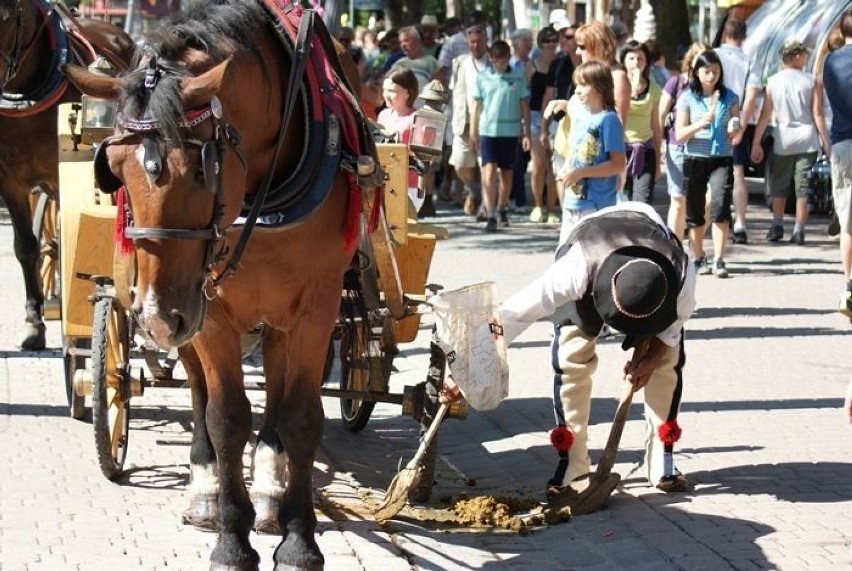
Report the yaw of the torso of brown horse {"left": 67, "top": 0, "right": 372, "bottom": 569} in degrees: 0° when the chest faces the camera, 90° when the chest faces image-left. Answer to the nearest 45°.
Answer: approximately 0°

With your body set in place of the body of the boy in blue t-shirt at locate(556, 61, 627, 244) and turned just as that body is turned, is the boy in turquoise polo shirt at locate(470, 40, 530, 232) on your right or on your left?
on your right

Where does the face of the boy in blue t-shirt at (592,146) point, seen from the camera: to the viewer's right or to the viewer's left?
to the viewer's left

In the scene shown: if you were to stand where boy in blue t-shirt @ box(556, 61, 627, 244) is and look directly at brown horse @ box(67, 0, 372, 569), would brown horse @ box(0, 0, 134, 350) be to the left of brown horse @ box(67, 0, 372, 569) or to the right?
right

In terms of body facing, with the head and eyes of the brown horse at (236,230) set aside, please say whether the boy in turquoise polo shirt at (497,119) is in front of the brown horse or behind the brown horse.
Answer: behind

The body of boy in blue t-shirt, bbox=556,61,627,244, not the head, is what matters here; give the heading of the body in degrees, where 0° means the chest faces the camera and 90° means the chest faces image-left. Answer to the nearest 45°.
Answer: approximately 45°

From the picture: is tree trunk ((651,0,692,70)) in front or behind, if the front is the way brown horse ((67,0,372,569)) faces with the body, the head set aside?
behind

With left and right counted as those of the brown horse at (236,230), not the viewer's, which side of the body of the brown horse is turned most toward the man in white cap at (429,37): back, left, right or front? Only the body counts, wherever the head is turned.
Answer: back

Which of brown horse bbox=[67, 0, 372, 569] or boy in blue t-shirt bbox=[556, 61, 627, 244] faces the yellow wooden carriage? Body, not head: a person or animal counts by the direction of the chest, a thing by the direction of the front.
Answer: the boy in blue t-shirt
